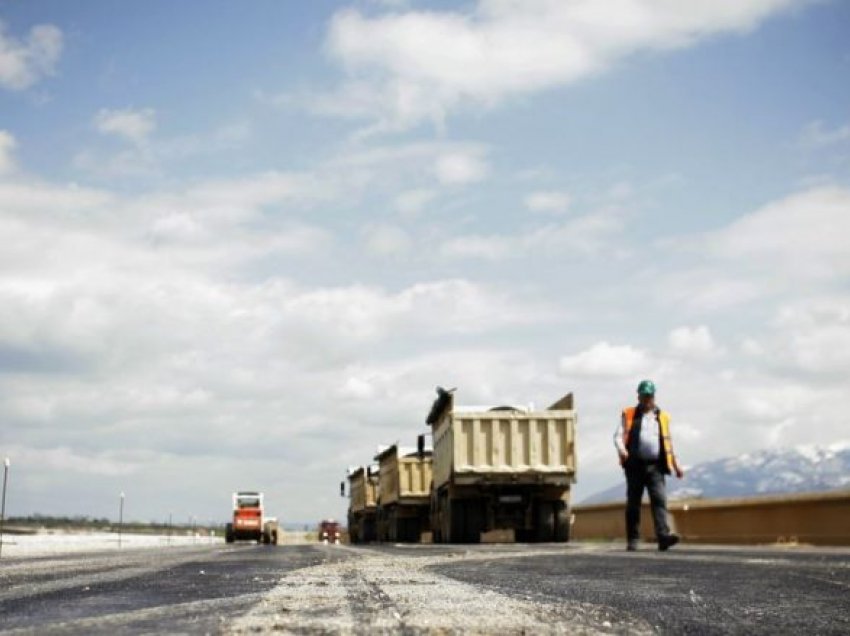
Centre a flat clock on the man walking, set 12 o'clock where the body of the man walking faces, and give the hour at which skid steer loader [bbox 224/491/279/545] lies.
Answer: The skid steer loader is roughly at 5 o'clock from the man walking.

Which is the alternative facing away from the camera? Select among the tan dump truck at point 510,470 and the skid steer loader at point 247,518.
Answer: the tan dump truck

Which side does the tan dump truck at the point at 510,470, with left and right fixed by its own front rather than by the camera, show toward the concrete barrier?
right

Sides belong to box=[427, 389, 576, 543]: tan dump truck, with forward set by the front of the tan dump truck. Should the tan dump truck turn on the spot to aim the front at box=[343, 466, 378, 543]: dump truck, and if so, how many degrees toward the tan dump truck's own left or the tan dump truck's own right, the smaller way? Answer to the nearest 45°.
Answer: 0° — it already faces it

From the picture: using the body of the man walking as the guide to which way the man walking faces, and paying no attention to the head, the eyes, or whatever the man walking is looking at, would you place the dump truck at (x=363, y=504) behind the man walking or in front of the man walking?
behind

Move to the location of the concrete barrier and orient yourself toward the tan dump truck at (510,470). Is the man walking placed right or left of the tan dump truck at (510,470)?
left

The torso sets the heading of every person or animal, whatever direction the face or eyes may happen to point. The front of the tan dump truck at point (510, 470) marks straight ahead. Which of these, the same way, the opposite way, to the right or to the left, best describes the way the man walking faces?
the opposite way

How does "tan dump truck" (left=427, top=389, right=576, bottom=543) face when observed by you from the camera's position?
facing away from the viewer

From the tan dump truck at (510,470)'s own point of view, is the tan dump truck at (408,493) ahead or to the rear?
ahead

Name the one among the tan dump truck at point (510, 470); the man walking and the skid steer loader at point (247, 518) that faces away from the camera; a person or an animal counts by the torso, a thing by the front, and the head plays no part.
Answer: the tan dump truck

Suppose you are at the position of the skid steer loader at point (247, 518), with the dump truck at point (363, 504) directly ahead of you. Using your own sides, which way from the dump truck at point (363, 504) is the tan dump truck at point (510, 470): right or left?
right
